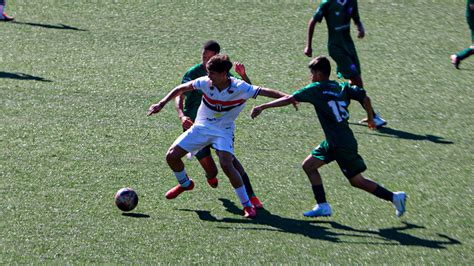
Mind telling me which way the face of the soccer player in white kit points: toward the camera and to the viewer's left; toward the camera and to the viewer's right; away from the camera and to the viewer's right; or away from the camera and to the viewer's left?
toward the camera and to the viewer's left

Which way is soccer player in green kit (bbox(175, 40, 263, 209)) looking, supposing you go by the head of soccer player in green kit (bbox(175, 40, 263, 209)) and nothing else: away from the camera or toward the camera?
toward the camera

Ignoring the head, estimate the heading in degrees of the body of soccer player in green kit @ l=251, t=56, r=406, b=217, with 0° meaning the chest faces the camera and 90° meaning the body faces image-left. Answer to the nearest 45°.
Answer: approximately 135°

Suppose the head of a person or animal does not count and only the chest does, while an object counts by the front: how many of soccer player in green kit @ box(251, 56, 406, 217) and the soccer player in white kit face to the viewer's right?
0

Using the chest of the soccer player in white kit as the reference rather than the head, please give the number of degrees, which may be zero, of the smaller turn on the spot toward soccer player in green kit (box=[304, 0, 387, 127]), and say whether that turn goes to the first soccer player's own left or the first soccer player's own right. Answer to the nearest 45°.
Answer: approximately 180°

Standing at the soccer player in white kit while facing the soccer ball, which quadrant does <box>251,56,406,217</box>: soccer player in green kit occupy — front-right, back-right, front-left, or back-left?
back-left

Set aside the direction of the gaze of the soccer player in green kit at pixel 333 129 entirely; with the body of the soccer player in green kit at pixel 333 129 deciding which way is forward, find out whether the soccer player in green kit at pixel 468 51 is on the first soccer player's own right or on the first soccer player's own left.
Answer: on the first soccer player's own right

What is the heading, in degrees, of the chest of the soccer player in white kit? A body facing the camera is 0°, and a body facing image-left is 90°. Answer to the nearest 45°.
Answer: approximately 45°

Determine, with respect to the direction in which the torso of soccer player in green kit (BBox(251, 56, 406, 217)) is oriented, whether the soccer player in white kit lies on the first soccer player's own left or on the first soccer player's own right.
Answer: on the first soccer player's own left

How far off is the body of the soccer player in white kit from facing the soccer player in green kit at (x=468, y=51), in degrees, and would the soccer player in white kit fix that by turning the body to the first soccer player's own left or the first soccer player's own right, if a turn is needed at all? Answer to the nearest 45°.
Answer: approximately 180°

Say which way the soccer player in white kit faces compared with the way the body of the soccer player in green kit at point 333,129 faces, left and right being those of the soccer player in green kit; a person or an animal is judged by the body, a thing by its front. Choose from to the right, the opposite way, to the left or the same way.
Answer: to the left
